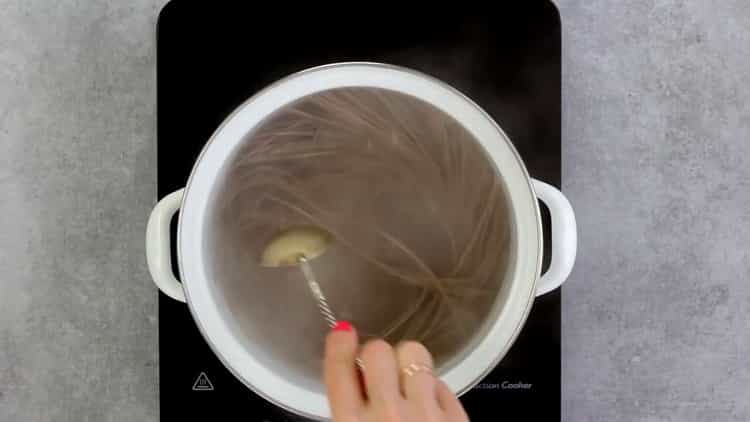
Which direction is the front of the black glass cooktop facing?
toward the camera
